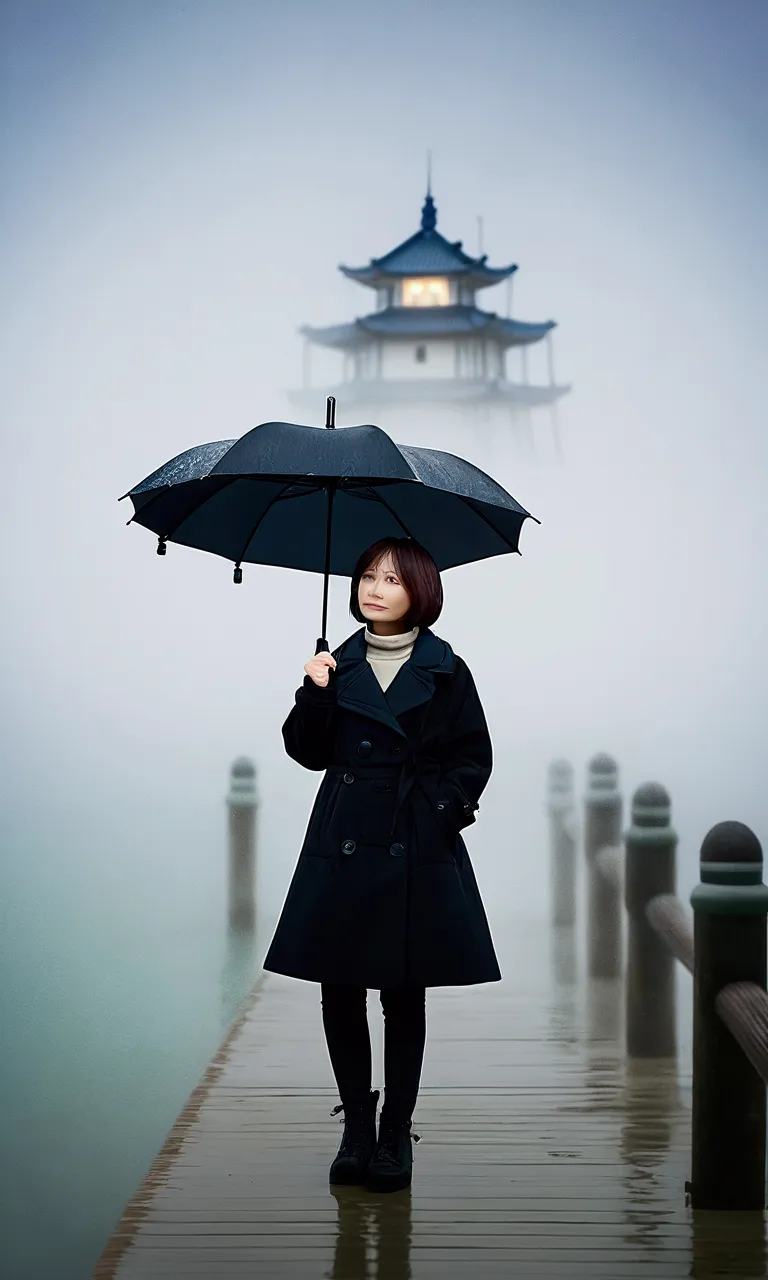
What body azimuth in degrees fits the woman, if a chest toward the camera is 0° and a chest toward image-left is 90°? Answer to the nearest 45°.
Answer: approximately 0°

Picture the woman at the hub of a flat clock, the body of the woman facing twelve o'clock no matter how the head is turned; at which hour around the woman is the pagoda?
The pagoda is roughly at 6 o'clock from the woman.

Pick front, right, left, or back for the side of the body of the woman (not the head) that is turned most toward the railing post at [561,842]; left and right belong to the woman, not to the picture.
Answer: back

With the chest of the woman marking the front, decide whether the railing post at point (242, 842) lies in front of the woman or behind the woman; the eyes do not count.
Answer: behind
